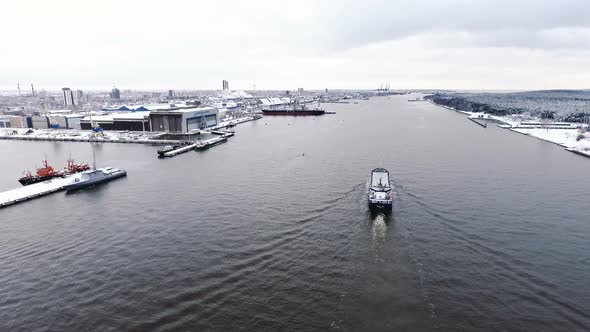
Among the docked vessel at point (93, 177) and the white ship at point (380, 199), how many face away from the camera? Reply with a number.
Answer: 1

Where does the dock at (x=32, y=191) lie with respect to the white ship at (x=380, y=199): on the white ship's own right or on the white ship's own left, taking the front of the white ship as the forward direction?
on the white ship's own left

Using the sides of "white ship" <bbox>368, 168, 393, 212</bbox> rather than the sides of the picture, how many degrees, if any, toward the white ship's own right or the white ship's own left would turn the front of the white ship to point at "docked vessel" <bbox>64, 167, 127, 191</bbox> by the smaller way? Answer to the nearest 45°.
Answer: approximately 90° to the white ship's own left

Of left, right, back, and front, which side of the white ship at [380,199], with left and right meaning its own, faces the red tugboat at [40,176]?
left

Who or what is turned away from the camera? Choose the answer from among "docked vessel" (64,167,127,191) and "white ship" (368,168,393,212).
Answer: the white ship

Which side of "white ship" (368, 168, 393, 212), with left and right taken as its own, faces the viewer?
back

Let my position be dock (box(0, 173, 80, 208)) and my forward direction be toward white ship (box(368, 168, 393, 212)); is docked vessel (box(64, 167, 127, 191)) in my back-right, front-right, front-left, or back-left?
front-left
